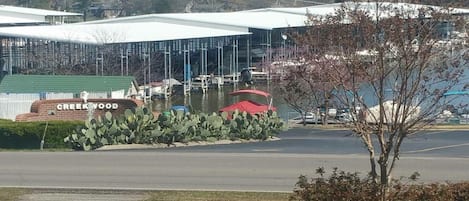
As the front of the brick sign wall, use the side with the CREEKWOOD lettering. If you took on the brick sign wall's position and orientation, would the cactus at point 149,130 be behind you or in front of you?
in front

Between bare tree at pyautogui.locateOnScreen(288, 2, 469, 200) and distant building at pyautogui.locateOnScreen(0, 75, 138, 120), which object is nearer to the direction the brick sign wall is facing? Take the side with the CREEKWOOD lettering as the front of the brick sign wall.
the bare tree

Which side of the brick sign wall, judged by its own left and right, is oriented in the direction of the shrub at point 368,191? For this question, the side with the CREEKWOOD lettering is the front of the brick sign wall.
front

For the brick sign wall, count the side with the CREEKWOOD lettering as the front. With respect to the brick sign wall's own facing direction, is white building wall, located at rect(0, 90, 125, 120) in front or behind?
behind

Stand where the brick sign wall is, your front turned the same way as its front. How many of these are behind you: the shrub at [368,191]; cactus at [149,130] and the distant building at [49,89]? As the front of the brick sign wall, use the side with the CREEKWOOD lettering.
1

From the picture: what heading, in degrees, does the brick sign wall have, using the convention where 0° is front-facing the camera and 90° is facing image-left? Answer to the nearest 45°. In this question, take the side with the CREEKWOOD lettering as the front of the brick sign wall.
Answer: approximately 0°

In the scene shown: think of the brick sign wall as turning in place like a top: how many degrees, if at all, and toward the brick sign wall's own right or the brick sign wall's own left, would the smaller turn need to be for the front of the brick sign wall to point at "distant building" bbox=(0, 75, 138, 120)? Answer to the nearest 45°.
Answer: approximately 180°

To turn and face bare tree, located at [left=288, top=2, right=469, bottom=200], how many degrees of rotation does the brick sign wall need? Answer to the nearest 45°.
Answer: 0° — it already faces it

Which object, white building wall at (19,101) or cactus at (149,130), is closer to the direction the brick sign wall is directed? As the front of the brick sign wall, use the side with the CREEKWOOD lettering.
the cactus
